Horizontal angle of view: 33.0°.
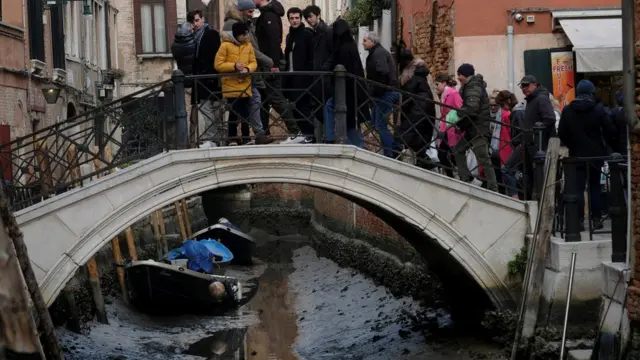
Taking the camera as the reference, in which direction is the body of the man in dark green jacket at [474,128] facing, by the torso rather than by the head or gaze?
to the viewer's left

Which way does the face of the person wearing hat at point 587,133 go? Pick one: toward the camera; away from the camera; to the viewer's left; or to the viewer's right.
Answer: away from the camera

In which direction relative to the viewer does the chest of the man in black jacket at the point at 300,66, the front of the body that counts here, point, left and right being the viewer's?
facing the viewer and to the left of the viewer

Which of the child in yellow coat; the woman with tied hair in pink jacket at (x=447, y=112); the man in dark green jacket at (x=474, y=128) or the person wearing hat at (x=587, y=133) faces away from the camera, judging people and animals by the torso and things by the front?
the person wearing hat

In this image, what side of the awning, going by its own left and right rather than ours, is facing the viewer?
front

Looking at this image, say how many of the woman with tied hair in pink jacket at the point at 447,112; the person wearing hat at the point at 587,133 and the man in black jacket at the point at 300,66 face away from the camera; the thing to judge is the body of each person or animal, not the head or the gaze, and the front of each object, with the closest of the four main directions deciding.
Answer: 1

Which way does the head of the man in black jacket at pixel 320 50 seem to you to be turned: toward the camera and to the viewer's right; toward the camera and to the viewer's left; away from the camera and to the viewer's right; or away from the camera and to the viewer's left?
toward the camera and to the viewer's left

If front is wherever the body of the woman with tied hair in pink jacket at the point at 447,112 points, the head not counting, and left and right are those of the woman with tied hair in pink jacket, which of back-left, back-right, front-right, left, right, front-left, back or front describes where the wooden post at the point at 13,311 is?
front-left

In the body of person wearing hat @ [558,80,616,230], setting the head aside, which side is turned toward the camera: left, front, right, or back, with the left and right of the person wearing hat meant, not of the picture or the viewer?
back

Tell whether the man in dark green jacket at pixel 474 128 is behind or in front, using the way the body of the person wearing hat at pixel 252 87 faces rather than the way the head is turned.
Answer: in front

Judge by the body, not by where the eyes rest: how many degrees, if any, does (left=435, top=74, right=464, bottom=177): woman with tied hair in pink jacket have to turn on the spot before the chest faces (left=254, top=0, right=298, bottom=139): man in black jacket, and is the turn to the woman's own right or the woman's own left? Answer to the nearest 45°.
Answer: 0° — they already face them

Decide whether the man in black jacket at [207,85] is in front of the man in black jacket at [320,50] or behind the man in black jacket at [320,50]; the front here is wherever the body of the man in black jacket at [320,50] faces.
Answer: in front
